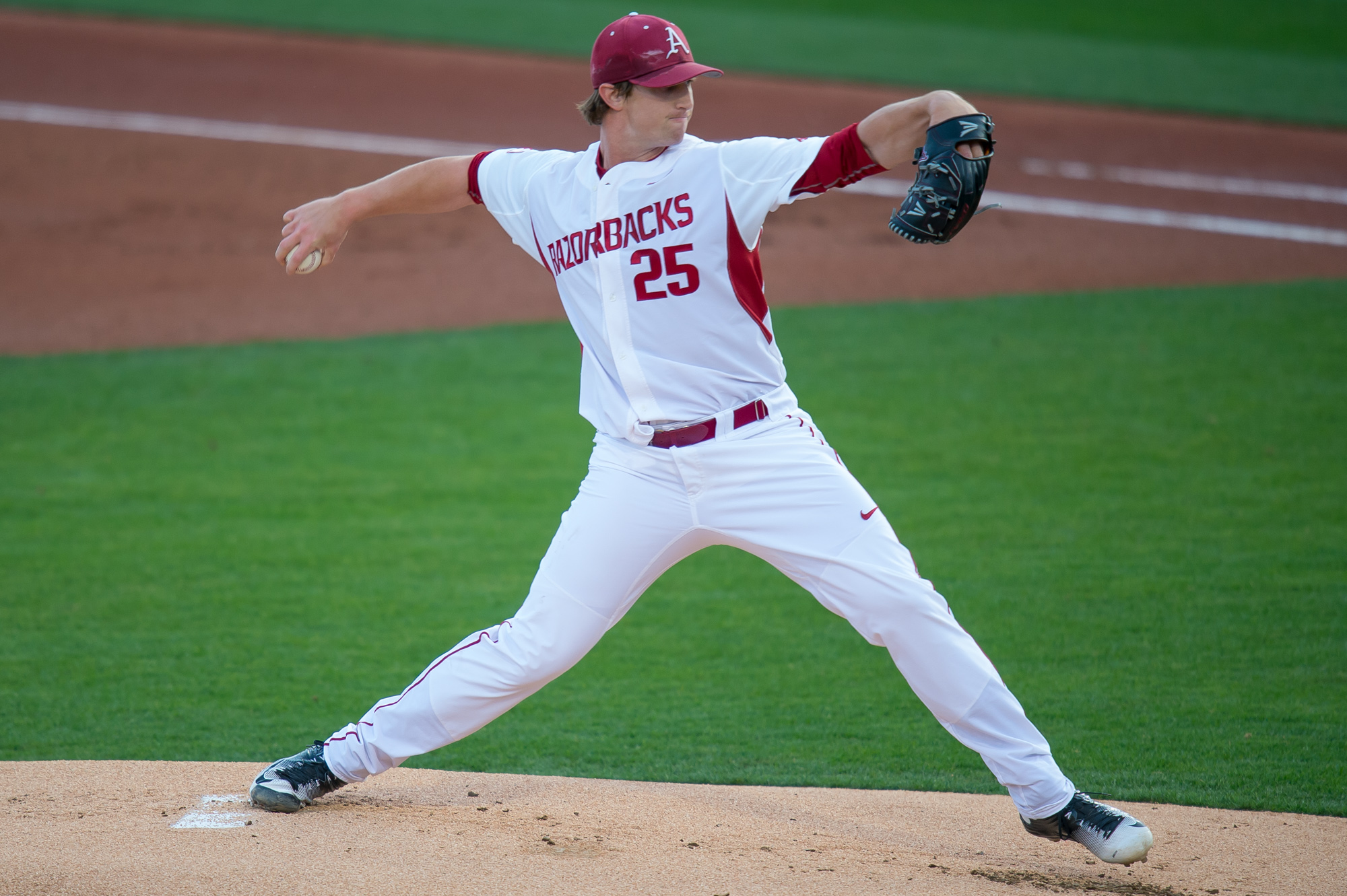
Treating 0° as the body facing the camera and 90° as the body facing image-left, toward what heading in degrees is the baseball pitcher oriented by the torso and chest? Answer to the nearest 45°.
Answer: approximately 0°
